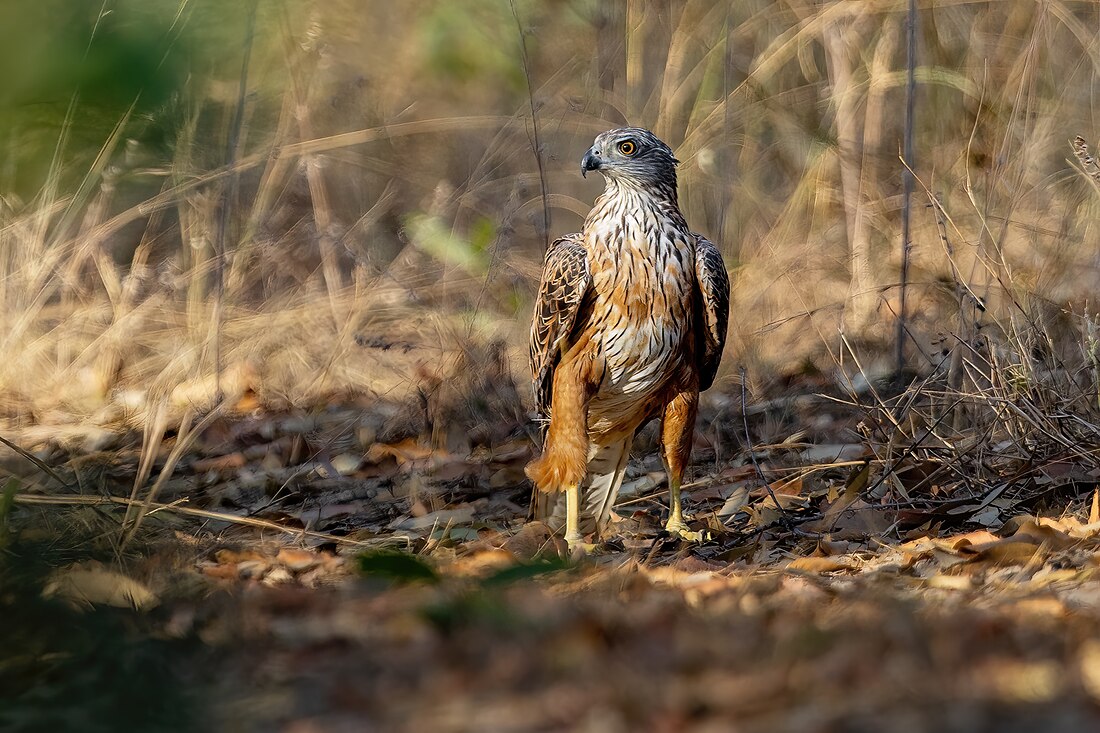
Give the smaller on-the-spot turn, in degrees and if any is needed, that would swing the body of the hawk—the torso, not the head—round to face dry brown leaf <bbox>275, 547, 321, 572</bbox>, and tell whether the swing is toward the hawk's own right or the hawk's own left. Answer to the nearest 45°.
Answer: approximately 45° to the hawk's own right

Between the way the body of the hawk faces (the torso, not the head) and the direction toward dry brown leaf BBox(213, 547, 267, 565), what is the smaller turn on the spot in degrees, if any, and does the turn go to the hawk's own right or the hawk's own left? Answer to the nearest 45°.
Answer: approximately 45° to the hawk's own right

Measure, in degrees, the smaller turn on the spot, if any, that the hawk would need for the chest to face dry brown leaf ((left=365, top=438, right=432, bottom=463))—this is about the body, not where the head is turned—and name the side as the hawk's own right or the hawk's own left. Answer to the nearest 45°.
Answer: approximately 135° to the hawk's own right

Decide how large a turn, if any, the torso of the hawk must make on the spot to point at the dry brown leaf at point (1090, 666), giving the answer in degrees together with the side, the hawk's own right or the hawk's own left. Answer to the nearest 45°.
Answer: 0° — it already faces it

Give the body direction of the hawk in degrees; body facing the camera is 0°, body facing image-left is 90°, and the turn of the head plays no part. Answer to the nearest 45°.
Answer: approximately 0°

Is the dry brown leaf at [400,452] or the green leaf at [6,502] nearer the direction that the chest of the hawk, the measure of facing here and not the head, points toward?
the green leaf

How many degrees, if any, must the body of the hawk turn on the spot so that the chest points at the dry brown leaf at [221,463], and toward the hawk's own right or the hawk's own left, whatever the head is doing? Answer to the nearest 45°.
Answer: approximately 135° to the hawk's own right

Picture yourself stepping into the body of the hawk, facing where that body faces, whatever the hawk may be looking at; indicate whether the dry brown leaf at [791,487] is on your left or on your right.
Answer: on your left
